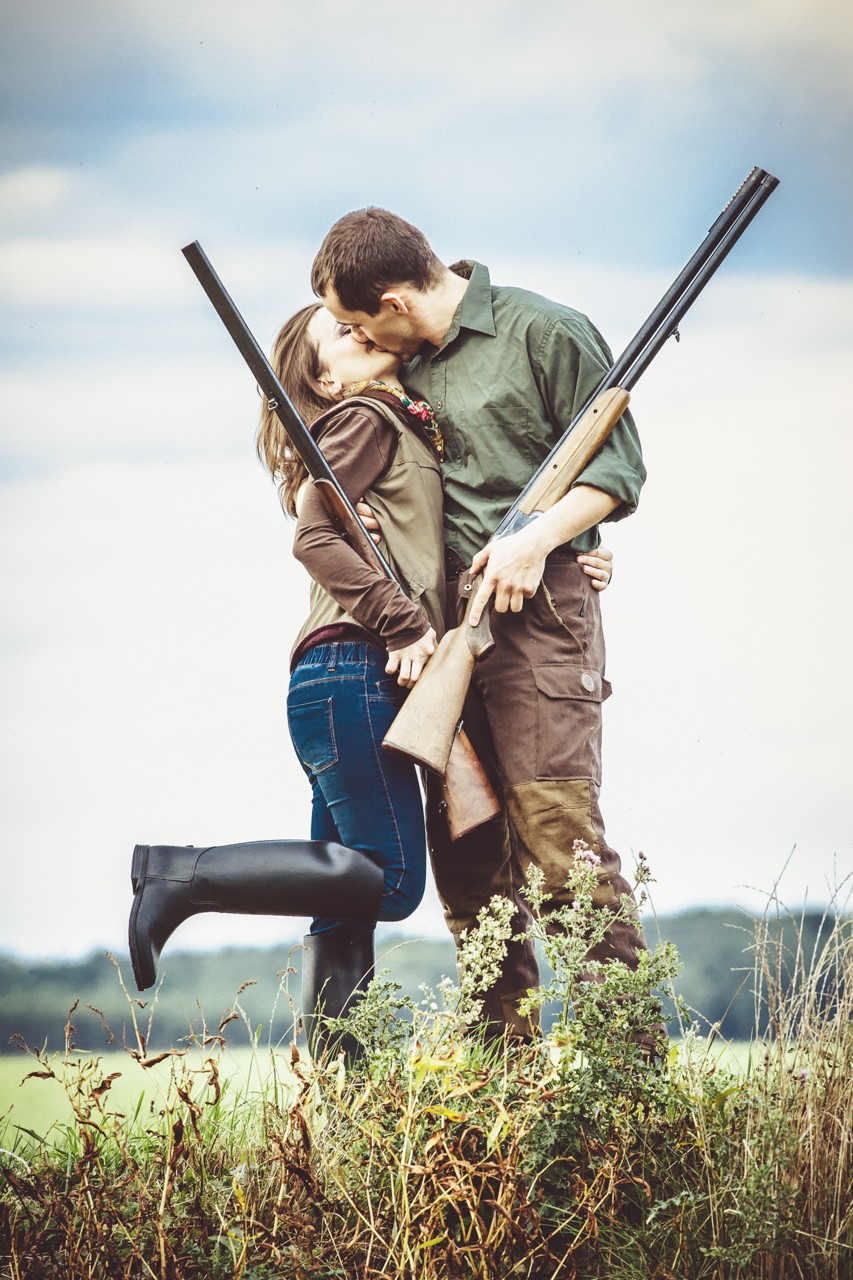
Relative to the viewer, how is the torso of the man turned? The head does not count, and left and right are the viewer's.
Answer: facing the viewer and to the left of the viewer

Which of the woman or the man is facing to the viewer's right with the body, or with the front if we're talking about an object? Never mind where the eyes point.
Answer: the woman

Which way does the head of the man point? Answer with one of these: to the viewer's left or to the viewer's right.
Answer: to the viewer's left

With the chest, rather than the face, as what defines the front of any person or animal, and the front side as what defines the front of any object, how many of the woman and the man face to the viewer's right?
1

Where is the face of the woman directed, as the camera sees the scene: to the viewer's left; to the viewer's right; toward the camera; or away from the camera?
to the viewer's right

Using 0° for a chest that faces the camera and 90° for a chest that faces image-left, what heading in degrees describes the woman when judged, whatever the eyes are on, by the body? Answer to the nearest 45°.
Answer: approximately 270°
